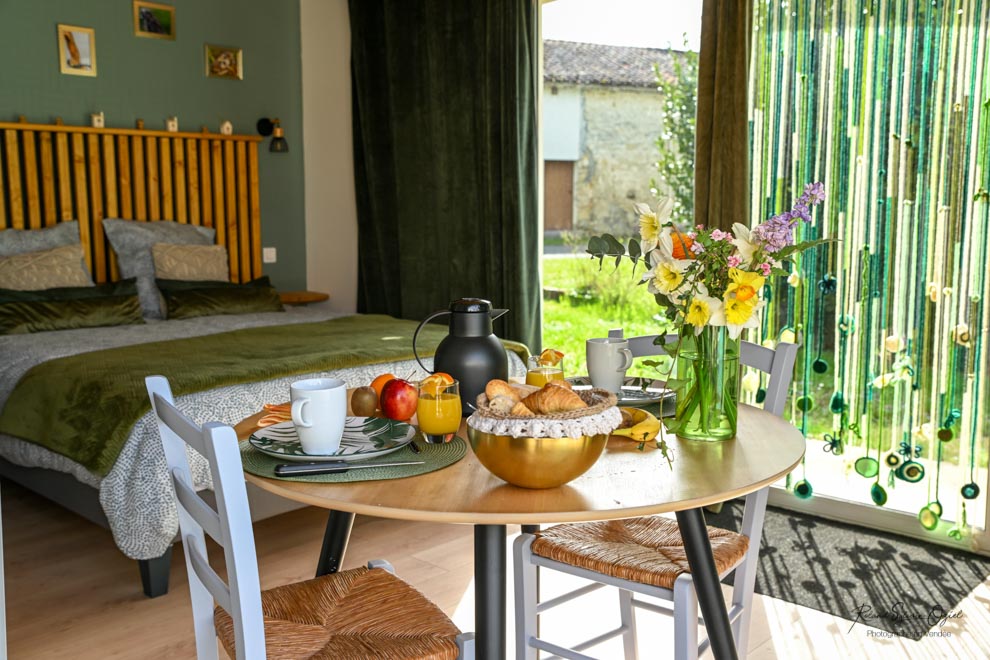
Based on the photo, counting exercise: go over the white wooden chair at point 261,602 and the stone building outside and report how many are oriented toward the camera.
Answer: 1

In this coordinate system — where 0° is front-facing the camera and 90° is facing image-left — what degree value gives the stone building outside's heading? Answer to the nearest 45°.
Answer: approximately 0°

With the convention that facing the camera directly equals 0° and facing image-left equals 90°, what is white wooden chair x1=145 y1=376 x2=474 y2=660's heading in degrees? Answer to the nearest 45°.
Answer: approximately 225°

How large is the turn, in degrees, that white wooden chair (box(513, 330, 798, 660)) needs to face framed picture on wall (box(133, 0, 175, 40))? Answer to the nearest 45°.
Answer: approximately 90° to its right

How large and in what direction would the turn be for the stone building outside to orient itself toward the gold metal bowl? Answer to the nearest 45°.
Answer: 0° — it already faces it

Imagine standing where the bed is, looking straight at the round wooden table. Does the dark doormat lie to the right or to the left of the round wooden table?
left

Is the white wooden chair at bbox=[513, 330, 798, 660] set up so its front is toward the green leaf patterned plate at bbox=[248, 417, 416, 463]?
yes
